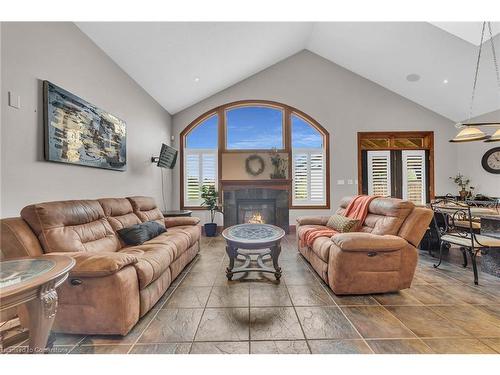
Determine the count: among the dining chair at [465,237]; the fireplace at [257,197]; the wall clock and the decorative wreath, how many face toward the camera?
3

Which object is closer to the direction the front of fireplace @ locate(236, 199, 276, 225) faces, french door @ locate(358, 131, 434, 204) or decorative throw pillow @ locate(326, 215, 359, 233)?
the decorative throw pillow

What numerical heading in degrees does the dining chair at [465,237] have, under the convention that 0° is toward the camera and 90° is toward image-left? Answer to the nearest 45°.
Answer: approximately 225°

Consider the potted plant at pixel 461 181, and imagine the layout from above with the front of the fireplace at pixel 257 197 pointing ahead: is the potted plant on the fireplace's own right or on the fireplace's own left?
on the fireplace's own left

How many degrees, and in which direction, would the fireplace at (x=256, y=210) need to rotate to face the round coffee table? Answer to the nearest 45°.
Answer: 0° — it already faces it

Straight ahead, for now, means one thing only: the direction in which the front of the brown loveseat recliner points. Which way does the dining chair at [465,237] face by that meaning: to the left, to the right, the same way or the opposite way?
the opposite way

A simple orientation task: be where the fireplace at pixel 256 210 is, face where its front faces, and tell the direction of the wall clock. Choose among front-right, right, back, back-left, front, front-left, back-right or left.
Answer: left

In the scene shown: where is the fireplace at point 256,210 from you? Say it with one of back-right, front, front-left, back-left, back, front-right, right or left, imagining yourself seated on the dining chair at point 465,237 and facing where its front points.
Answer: back-left

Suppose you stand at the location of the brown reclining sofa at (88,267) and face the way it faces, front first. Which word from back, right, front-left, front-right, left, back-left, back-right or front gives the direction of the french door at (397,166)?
front-left

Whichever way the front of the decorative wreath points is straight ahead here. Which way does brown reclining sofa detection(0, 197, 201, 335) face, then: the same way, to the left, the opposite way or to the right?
to the left

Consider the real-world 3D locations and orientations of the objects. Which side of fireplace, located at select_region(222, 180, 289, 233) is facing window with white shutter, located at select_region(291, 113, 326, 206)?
left

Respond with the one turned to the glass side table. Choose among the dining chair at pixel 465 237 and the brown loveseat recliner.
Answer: the brown loveseat recliner

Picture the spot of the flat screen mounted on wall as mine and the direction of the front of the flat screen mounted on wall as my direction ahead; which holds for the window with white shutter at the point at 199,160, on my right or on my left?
on my left

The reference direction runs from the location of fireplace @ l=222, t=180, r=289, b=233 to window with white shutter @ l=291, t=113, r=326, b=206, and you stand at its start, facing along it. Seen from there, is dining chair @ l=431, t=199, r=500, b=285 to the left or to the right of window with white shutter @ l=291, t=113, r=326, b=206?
right
